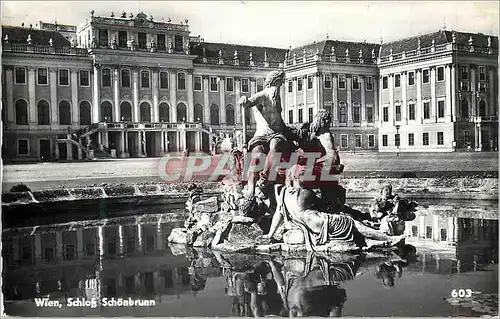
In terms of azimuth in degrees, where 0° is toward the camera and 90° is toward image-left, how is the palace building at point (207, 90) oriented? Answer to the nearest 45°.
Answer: approximately 315°
